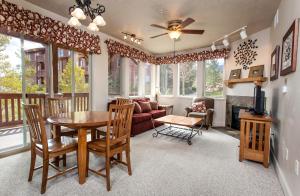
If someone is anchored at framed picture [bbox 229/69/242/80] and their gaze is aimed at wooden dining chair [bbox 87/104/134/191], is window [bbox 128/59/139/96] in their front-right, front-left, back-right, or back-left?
front-right

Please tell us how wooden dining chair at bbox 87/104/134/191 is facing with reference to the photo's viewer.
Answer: facing away from the viewer and to the left of the viewer

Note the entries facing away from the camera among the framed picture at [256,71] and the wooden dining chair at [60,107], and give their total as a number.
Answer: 0

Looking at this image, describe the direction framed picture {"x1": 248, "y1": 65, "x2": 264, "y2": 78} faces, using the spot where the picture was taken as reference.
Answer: facing the viewer and to the left of the viewer

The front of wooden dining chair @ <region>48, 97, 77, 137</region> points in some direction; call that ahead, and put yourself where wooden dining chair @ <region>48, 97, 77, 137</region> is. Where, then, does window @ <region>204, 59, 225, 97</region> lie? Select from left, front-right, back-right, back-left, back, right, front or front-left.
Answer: front-left

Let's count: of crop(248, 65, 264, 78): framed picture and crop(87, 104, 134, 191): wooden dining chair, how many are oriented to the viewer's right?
0

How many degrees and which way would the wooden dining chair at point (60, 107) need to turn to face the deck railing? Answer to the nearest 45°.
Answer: approximately 180°

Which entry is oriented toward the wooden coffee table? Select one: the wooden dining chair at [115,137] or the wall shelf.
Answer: the wall shelf

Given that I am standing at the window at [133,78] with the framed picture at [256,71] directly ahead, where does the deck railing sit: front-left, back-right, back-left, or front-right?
back-right

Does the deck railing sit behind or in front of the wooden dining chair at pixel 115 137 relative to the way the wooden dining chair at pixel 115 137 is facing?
in front

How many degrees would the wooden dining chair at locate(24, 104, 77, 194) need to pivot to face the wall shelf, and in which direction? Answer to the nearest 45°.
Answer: approximately 45° to its right

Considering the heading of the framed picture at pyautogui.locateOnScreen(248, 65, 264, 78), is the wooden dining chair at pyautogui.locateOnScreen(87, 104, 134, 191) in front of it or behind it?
in front

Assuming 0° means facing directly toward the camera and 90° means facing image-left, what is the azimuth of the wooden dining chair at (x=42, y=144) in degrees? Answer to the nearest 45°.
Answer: approximately 225°

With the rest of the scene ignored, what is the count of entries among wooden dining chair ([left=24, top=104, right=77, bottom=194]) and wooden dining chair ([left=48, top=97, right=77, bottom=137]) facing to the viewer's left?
0
